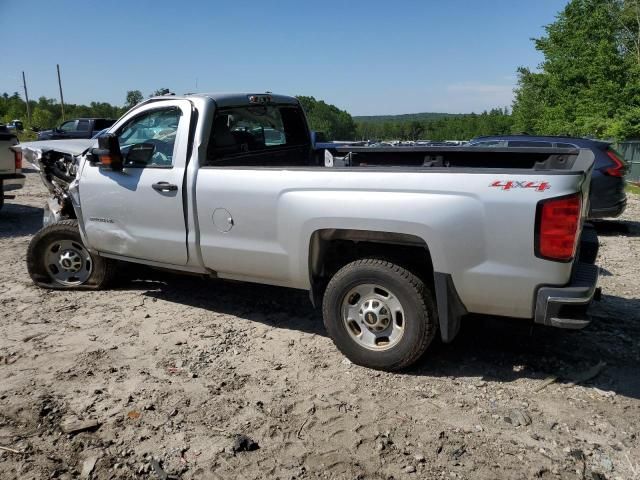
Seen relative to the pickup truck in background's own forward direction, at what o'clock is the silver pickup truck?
The silver pickup truck is roughly at 9 o'clock from the pickup truck in background.

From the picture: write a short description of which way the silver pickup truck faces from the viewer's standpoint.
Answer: facing away from the viewer and to the left of the viewer

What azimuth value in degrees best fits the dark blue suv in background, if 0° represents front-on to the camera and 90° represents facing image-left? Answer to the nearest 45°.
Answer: approximately 90°

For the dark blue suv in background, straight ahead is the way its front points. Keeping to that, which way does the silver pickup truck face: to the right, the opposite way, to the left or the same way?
the same way

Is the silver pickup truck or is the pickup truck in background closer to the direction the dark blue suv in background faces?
the pickup truck in background

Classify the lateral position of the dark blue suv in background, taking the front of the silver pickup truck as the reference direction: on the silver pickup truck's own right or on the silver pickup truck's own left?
on the silver pickup truck's own right

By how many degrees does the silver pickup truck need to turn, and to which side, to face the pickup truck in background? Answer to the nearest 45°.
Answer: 0° — it already faces it

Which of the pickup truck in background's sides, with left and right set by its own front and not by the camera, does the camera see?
left

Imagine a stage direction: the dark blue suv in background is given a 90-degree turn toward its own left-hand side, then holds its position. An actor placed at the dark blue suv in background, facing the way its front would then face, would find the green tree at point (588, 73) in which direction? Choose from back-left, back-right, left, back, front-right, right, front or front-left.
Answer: back

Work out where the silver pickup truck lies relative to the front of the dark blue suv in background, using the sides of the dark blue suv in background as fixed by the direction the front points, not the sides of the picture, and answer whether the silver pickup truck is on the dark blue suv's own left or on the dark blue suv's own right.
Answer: on the dark blue suv's own left

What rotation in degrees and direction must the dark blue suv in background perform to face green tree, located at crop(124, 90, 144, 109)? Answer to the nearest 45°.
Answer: approximately 45° to its right

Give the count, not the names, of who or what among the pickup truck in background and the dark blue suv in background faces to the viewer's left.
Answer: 2

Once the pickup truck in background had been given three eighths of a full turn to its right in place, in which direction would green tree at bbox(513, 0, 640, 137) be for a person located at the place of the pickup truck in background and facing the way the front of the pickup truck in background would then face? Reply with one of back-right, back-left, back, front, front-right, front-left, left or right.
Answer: front-right
